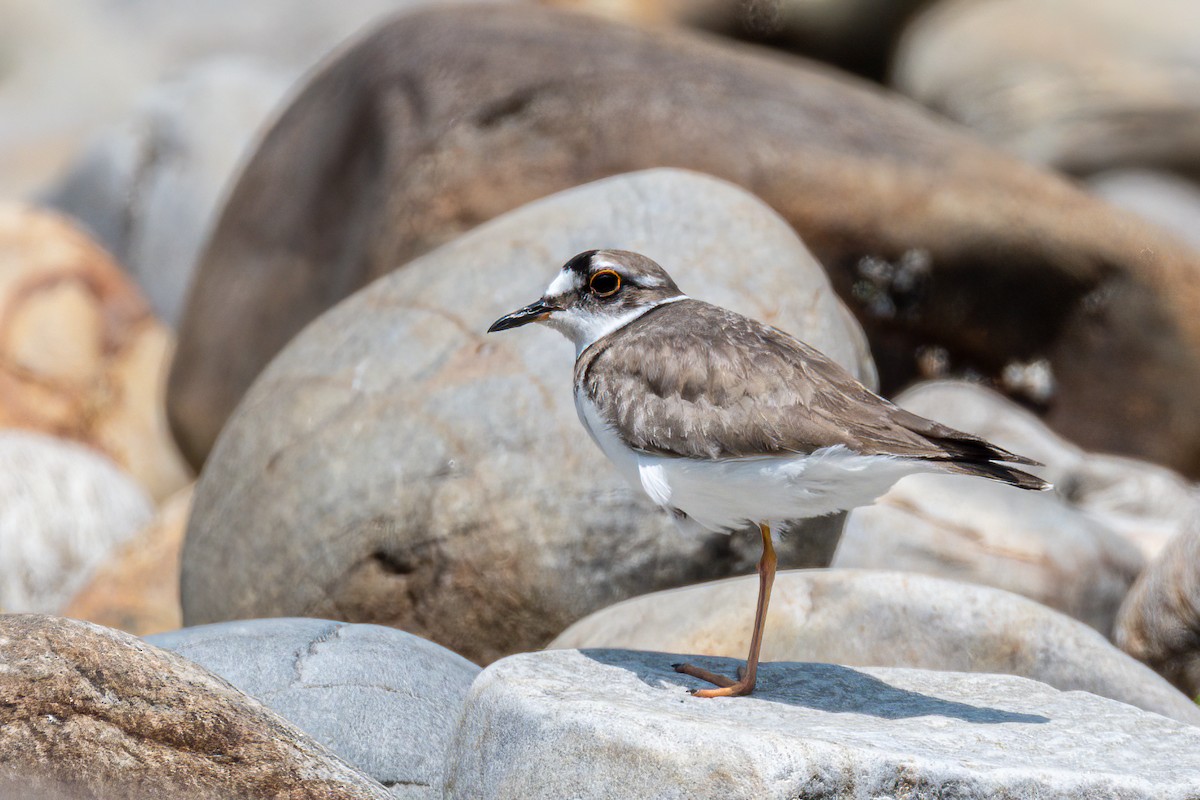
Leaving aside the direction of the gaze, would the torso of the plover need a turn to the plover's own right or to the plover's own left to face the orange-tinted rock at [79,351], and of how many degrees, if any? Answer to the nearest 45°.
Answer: approximately 45° to the plover's own right

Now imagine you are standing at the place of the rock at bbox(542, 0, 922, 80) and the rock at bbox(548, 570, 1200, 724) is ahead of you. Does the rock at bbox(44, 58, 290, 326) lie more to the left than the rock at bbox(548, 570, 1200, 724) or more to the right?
right

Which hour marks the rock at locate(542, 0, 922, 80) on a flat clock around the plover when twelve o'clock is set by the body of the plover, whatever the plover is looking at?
The rock is roughly at 3 o'clock from the plover.

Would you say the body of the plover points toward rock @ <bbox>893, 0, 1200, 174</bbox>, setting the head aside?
no

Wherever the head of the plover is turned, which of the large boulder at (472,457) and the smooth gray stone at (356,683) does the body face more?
the smooth gray stone

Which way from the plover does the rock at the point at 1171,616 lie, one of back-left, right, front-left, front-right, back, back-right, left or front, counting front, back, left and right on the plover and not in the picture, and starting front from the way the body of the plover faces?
back-right

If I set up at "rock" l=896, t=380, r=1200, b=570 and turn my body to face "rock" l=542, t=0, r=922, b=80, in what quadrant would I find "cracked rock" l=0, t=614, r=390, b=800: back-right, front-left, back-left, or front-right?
back-left

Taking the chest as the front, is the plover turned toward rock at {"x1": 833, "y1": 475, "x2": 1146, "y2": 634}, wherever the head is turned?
no

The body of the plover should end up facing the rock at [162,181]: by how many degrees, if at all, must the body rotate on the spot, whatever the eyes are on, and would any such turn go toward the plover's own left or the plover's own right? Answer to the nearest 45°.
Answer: approximately 45° to the plover's own right

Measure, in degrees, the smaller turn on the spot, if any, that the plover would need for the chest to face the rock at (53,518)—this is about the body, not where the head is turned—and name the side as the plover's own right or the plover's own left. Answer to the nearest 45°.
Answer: approximately 45° to the plover's own right

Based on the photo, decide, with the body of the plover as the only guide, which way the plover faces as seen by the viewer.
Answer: to the viewer's left

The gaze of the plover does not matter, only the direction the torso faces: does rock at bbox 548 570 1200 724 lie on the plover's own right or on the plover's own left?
on the plover's own right

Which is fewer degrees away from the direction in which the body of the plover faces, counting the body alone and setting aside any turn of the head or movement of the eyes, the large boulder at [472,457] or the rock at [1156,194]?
the large boulder

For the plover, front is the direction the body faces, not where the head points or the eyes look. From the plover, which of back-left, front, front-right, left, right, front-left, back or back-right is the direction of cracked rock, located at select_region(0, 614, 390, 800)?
front-left
